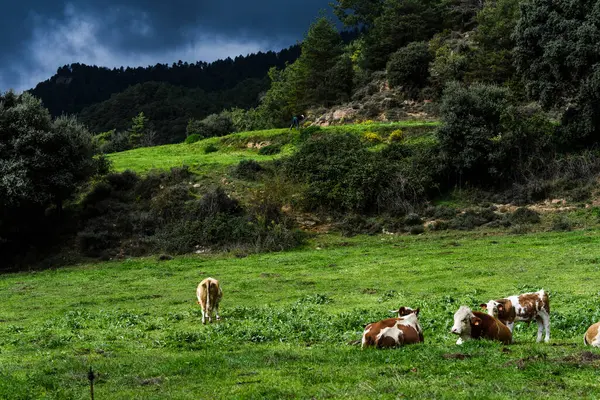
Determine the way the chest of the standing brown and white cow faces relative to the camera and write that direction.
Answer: to the viewer's left

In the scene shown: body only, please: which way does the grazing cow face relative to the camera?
away from the camera

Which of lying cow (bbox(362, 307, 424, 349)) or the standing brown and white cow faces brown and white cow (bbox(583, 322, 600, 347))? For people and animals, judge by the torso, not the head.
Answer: the lying cow

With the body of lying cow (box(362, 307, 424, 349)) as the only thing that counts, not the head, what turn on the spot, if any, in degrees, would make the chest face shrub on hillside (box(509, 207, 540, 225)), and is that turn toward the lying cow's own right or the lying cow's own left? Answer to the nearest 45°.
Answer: approximately 90° to the lying cow's own left

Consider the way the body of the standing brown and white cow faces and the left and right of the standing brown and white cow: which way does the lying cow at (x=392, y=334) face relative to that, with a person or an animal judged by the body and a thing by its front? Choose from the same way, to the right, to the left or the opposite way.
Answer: the opposite way

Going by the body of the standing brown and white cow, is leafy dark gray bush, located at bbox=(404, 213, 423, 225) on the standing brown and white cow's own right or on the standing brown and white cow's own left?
on the standing brown and white cow's own right

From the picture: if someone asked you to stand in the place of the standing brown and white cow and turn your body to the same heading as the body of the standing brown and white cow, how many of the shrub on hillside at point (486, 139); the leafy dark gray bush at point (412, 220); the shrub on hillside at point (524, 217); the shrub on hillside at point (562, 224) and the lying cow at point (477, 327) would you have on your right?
4

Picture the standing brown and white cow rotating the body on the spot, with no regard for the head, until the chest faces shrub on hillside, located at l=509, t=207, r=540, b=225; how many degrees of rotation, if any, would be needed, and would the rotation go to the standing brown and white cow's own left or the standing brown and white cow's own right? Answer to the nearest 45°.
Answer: approximately 90° to the standing brown and white cow's own right

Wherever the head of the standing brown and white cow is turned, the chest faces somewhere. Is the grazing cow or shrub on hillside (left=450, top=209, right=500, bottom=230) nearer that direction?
the grazing cow

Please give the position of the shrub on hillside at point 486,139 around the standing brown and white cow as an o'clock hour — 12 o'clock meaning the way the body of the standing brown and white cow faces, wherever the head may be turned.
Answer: The shrub on hillside is roughly at 3 o'clock from the standing brown and white cow.

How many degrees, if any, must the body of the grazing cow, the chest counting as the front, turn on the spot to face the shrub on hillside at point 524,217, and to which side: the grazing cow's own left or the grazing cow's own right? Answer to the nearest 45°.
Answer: approximately 45° to the grazing cow's own right

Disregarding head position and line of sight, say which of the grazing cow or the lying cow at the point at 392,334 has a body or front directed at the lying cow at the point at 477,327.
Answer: the lying cow at the point at 392,334

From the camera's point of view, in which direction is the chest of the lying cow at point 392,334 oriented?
to the viewer's right
